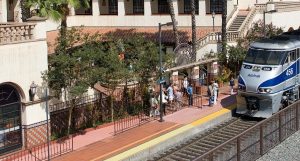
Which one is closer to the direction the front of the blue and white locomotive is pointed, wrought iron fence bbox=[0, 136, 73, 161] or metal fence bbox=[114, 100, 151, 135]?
the wrought iron fence

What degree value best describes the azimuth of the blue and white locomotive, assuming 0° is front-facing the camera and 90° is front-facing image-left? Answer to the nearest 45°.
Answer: approximately 45°

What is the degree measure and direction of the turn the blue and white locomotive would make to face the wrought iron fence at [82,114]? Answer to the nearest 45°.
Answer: approximately 45° to its right

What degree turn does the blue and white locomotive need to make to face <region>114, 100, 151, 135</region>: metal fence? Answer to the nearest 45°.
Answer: approximately 45° to its right

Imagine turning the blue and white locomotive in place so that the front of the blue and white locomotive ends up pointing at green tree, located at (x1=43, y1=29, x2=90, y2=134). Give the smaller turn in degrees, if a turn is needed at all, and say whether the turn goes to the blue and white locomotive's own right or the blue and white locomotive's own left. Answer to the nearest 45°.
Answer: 0° — it already faces it

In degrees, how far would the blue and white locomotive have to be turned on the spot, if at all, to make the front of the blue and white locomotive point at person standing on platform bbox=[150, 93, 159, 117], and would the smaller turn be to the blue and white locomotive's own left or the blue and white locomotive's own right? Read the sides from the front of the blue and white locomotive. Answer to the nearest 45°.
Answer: approximately 45° to the blue and white locomotive's own right

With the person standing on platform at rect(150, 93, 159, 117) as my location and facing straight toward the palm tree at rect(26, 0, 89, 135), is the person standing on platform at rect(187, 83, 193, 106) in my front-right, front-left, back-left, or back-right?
back-right
